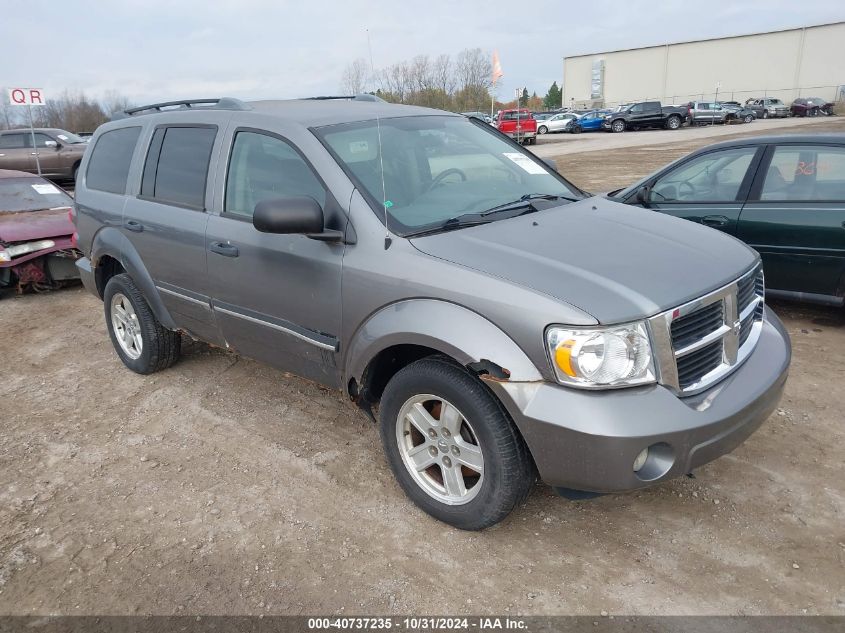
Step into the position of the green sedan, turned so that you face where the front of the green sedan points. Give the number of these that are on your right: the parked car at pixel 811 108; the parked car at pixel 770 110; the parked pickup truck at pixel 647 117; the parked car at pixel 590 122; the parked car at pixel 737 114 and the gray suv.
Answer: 5

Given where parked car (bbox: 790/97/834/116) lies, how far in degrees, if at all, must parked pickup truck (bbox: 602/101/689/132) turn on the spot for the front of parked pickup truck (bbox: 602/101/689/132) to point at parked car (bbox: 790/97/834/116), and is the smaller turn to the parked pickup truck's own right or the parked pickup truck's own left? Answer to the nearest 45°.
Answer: approximately 135° to the parked pickup truck's own right

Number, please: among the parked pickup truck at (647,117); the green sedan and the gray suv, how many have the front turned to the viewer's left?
2

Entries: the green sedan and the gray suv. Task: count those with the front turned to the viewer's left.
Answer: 1

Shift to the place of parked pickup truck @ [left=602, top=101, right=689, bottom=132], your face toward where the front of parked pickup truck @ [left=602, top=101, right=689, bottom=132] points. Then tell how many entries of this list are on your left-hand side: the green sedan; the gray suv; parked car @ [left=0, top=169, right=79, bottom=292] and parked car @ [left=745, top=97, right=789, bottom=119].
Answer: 3

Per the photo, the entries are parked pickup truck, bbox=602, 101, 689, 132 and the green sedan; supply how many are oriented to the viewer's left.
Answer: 2

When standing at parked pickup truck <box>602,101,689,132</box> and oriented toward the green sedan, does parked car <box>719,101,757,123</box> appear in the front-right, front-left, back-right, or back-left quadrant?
back-left

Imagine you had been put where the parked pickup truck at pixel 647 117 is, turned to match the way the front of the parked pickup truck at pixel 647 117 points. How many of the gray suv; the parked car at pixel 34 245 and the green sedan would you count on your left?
3

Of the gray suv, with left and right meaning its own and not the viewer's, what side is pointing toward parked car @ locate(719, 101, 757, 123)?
left

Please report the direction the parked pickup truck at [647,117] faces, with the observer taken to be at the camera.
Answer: facing to the left of the viewer

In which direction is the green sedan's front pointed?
to the viewer's left

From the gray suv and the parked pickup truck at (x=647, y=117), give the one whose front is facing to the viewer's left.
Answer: the parked pickup truck

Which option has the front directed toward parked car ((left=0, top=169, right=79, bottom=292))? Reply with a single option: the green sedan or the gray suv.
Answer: the green sedan

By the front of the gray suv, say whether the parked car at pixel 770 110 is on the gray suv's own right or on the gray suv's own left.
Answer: on the gray suv's own left

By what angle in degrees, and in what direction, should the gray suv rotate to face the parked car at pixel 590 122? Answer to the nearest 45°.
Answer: approximately 135° to its left
